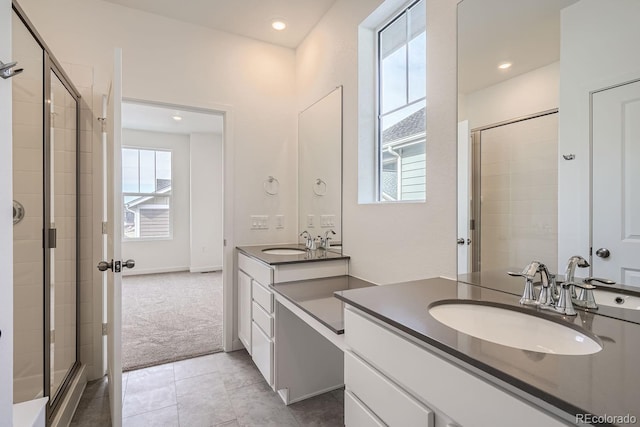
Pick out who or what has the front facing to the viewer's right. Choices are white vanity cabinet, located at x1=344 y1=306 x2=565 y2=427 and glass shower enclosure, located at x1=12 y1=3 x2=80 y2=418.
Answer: the glass shower enclosure

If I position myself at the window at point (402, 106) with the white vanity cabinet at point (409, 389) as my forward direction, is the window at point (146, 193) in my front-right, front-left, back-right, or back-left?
back-right

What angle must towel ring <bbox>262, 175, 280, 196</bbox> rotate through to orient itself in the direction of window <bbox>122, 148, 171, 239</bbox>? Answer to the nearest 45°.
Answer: approximately 135° to its right

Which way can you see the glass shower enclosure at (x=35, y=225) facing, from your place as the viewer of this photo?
facing to the right of the viewer

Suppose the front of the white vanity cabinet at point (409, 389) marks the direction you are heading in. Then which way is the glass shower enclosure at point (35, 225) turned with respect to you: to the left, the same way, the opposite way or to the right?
the opposite way

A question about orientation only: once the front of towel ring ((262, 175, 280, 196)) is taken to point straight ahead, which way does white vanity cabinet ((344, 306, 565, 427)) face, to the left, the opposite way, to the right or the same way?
to the right

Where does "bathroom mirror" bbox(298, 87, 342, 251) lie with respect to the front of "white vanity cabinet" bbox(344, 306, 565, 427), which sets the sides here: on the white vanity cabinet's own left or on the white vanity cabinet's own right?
on the white vanity cabinet's own right

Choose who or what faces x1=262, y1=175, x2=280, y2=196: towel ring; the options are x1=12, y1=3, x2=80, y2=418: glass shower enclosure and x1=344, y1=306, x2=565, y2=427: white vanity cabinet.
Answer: the glass shower enclosure

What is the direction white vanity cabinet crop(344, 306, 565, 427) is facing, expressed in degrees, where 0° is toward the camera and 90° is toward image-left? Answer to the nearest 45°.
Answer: approximately 45°

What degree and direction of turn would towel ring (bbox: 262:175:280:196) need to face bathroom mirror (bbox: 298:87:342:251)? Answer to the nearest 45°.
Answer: approximately 45° to its left
